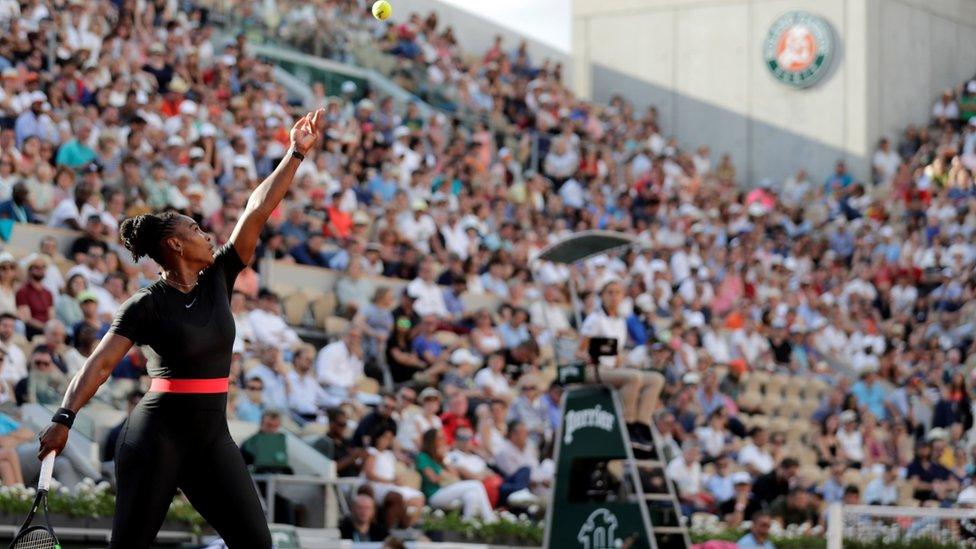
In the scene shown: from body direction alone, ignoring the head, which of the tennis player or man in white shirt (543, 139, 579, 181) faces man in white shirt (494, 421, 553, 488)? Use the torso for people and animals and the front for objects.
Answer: man in white shirt (543, 139, 579, 181)

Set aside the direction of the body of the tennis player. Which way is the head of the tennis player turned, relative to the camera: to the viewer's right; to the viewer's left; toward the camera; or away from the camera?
to the viewer's right

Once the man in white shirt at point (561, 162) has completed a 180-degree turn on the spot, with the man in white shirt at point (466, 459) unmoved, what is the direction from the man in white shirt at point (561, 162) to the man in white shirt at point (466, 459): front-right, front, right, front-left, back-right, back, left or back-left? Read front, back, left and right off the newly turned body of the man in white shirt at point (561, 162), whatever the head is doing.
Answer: back

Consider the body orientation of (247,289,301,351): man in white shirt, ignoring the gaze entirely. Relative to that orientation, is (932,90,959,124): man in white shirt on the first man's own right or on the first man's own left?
on the first man's own left

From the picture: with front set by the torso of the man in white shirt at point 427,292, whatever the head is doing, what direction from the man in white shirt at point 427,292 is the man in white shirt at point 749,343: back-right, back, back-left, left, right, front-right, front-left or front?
left

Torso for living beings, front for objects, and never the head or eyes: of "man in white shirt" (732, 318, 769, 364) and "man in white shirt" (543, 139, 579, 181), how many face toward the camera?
2

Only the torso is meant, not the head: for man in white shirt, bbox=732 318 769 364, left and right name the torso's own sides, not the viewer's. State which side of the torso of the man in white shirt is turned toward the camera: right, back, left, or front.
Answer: front

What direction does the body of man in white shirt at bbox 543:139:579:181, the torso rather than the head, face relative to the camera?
toward the camera

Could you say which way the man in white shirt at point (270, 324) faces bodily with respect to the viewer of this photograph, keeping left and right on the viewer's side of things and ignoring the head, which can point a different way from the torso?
facing the viewer and to the right of the viewer

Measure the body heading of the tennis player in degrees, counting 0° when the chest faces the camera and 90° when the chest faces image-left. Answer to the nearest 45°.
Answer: approximately 315°
